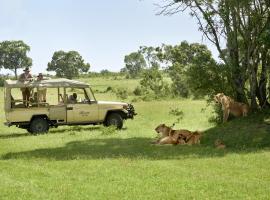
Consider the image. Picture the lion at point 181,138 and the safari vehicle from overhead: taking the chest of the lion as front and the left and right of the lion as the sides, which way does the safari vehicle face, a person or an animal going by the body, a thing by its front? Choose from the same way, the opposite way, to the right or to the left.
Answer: the opposite way

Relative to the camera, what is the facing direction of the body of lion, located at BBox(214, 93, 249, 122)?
to the viewer's left

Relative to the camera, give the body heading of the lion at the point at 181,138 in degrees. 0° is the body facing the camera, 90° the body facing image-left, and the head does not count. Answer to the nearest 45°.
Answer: approximately 90°

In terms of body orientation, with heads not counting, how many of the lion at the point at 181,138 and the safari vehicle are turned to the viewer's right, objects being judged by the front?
1

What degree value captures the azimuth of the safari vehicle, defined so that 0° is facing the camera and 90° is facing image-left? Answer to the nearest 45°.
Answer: approximately 270°

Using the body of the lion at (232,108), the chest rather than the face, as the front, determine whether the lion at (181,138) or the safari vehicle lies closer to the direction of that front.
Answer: the safari vehicle

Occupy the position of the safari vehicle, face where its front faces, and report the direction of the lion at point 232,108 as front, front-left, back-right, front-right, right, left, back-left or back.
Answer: front-right

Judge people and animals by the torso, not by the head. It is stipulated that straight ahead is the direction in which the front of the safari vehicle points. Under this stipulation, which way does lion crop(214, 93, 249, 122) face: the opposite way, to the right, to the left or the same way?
the opposite way

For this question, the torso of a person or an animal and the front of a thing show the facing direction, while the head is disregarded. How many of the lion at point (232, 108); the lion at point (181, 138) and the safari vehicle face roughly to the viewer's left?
2

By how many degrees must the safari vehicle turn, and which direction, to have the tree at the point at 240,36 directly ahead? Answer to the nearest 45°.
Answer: approximately 45° to its right

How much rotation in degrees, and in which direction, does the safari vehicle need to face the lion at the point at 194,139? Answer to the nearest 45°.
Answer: approximately 45° to its right
